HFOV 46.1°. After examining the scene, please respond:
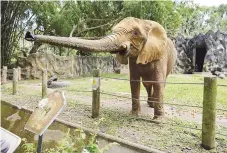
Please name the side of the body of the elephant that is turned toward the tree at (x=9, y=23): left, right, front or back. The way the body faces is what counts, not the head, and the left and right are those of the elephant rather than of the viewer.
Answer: right

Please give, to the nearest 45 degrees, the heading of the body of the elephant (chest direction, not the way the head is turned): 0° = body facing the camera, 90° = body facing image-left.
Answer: approximately 45°
